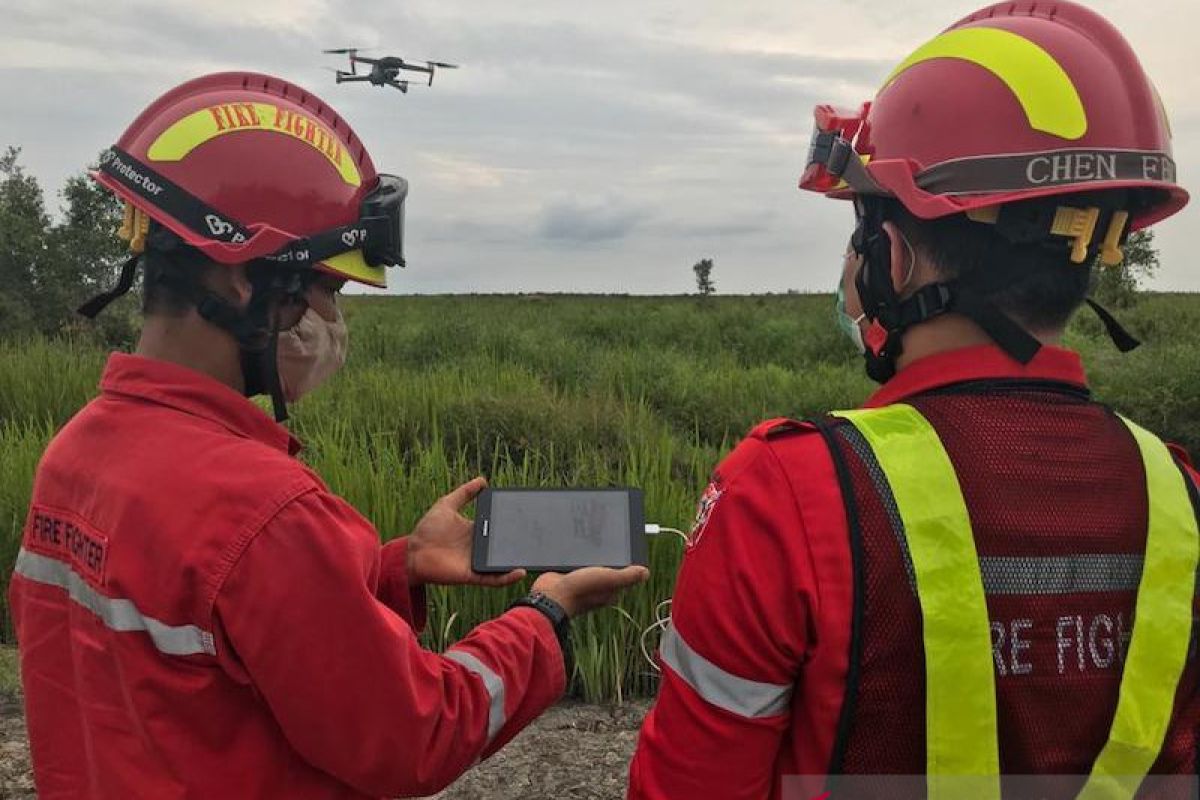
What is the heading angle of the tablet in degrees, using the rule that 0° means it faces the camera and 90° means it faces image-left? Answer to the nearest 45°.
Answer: approximately 0°

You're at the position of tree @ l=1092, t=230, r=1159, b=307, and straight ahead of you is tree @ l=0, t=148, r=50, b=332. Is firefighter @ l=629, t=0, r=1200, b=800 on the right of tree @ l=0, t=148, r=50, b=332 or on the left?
left

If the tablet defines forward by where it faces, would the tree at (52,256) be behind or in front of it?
behind

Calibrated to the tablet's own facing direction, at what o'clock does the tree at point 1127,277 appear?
The tree is roughly at 7 o'clock from the tablet.

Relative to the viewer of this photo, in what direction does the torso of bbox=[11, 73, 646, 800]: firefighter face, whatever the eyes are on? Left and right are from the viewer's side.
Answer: facing away from the viewer and to the right of the viewer

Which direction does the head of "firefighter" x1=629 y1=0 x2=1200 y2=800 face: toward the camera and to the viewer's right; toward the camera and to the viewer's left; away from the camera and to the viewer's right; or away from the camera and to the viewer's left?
away from the camera and to the viewer's left

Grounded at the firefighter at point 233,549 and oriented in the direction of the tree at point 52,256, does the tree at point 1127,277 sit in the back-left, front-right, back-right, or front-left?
front-right

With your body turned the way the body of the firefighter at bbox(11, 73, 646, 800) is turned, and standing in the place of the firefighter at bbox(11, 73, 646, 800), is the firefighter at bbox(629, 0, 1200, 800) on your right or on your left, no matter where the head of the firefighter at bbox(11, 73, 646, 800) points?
on your right

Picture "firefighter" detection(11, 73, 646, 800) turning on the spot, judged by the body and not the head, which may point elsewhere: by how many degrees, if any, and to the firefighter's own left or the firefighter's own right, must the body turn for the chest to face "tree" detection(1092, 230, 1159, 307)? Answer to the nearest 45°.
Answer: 0° — they already face it

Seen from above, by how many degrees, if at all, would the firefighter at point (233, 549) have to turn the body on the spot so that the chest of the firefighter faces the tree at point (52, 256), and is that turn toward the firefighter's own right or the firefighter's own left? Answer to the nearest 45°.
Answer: approximately 45° to the firefighter's own left
